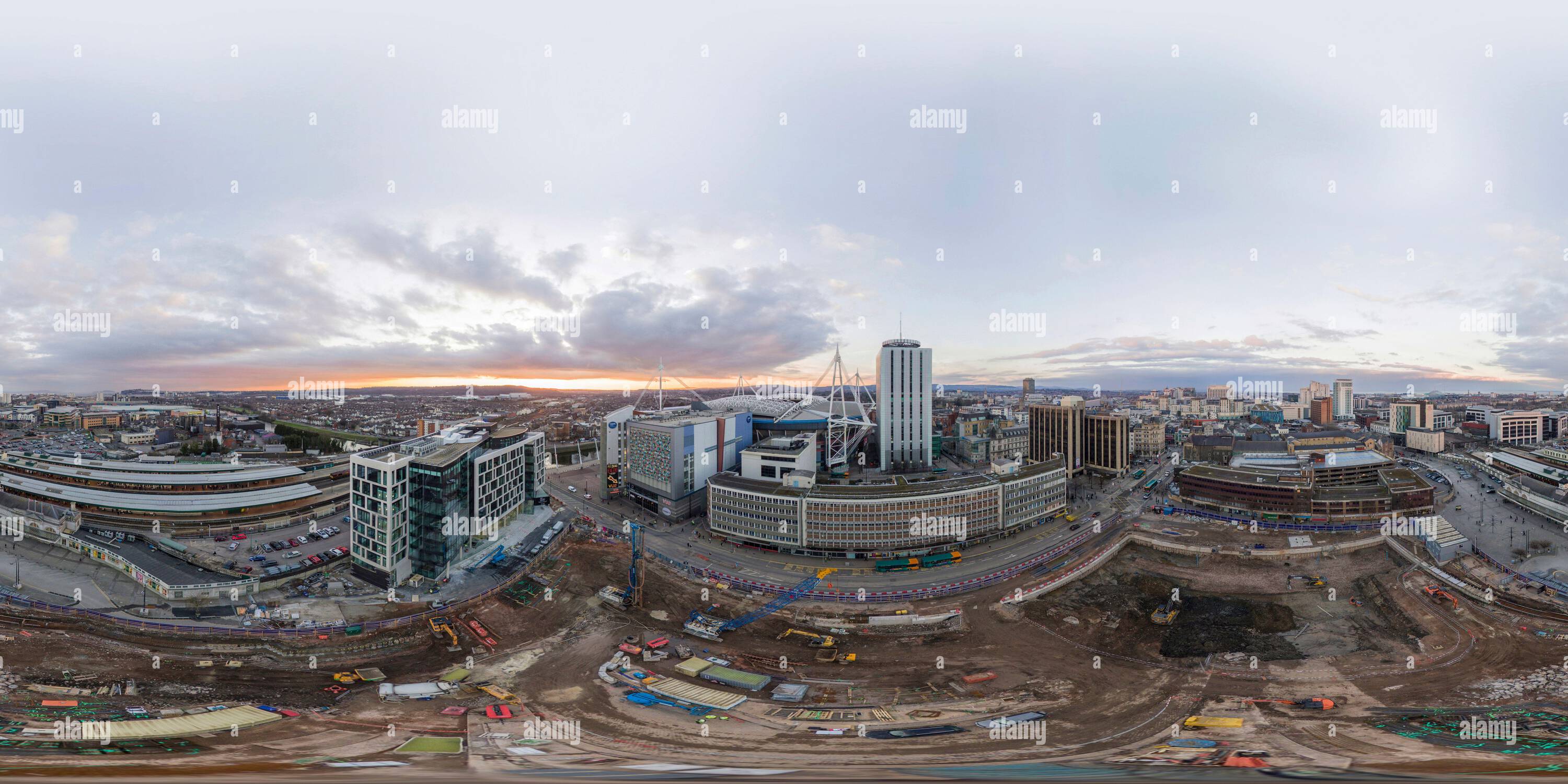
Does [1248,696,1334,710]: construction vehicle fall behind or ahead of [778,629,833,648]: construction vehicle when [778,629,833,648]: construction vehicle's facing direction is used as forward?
behind

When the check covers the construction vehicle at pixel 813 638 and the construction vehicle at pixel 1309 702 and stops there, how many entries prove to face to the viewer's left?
2

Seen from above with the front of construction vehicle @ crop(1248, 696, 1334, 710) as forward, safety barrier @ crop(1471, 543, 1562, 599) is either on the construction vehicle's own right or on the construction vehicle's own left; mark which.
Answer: on the construction vehicle's own right

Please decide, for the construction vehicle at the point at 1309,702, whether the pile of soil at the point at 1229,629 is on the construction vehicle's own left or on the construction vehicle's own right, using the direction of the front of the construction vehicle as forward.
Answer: on the construction vehicle's own right

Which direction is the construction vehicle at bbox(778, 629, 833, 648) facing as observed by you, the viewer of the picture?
facing to the left of the viewer

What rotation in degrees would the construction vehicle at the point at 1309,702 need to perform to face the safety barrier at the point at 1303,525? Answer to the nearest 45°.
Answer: approximately 90° to its right

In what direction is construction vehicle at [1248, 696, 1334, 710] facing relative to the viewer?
to the viewer's left
